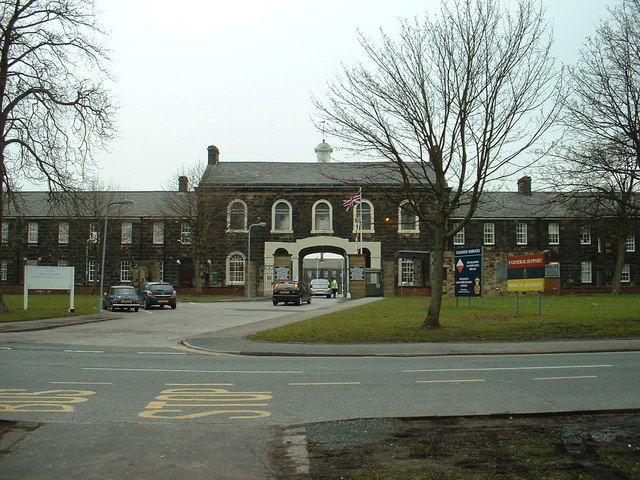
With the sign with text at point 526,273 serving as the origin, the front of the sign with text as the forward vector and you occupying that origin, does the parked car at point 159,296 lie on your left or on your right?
on your right

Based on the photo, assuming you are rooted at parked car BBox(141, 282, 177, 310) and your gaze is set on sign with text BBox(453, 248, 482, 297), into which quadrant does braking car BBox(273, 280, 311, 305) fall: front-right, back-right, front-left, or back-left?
front-left

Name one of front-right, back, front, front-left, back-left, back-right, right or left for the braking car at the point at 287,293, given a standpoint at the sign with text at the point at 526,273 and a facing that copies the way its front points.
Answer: back-right

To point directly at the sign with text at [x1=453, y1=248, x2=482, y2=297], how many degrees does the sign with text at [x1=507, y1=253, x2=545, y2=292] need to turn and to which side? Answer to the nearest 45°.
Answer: approximately 135° to its right

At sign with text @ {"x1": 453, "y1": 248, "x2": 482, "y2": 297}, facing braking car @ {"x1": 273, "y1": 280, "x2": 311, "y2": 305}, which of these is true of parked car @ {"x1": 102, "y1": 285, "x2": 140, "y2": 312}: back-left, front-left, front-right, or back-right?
front-left

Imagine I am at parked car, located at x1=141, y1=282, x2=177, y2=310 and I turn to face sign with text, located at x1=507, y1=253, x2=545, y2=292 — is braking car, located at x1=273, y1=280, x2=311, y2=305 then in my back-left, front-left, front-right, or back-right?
front-left

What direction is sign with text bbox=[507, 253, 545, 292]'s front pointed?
toward the camera

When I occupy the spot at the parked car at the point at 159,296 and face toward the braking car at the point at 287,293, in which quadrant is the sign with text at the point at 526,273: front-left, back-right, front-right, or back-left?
front-right

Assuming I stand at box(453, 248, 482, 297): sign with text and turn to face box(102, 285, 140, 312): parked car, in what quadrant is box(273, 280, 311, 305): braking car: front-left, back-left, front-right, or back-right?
front-right

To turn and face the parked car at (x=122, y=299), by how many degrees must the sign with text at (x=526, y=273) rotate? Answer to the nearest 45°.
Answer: approximately 90° to its right

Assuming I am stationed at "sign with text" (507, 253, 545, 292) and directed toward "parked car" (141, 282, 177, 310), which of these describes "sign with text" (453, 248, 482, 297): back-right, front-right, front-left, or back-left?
front-right
